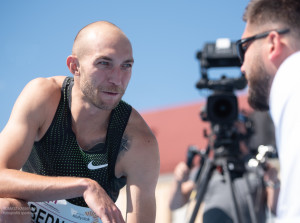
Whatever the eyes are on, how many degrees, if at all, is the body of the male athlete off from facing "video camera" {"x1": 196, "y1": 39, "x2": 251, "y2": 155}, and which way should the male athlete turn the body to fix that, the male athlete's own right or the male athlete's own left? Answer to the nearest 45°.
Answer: approximately 90° to the male athlete's own left

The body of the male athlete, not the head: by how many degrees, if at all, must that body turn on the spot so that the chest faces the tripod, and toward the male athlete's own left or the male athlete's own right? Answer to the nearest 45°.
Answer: approximately 90° to the male athlete's own left

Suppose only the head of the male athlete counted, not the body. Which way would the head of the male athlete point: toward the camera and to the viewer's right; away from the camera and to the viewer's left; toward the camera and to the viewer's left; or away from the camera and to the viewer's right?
toward the camera and to the viewer's right

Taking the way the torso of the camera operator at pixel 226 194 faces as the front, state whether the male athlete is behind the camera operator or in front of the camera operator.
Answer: in front

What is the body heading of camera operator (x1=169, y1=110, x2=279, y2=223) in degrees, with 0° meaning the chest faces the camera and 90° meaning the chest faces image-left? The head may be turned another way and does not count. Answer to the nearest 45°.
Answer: approximately 0°

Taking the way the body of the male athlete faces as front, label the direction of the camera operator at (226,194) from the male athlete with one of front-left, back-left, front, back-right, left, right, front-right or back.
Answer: left

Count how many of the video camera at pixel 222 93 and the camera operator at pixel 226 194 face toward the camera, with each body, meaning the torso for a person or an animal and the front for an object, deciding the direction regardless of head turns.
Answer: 2
